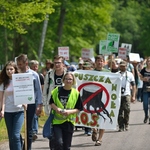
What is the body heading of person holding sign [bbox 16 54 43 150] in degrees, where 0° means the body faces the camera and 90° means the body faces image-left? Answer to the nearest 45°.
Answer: approximately 45°

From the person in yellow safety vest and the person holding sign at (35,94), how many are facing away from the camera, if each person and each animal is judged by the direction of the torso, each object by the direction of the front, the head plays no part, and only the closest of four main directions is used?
0

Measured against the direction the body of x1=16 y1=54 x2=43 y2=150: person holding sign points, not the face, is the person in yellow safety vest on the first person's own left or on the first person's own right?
on the first person's own left

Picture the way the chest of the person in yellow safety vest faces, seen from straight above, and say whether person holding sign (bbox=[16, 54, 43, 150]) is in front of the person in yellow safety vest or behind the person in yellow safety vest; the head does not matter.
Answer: behind

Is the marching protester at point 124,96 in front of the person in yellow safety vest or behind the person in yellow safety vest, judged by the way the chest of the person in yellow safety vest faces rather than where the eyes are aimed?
behind

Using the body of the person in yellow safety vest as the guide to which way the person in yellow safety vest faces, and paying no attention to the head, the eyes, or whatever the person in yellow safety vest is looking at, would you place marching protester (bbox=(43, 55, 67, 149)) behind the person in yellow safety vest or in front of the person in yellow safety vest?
behind

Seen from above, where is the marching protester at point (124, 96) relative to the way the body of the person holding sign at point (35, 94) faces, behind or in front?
behind
